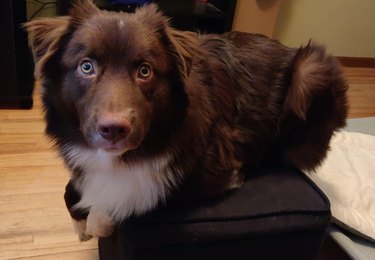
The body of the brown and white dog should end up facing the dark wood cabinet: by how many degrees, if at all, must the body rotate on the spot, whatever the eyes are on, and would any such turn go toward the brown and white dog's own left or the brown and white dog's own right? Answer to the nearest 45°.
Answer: approximately 90° to the brown and white dog's own right

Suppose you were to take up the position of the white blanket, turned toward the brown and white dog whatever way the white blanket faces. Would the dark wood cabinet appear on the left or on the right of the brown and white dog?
right

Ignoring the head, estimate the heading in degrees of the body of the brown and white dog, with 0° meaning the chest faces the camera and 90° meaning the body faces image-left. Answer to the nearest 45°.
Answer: approximately 45°

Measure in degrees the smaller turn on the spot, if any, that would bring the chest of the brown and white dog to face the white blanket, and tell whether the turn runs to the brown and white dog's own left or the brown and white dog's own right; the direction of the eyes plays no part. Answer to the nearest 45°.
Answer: approximately 180°
